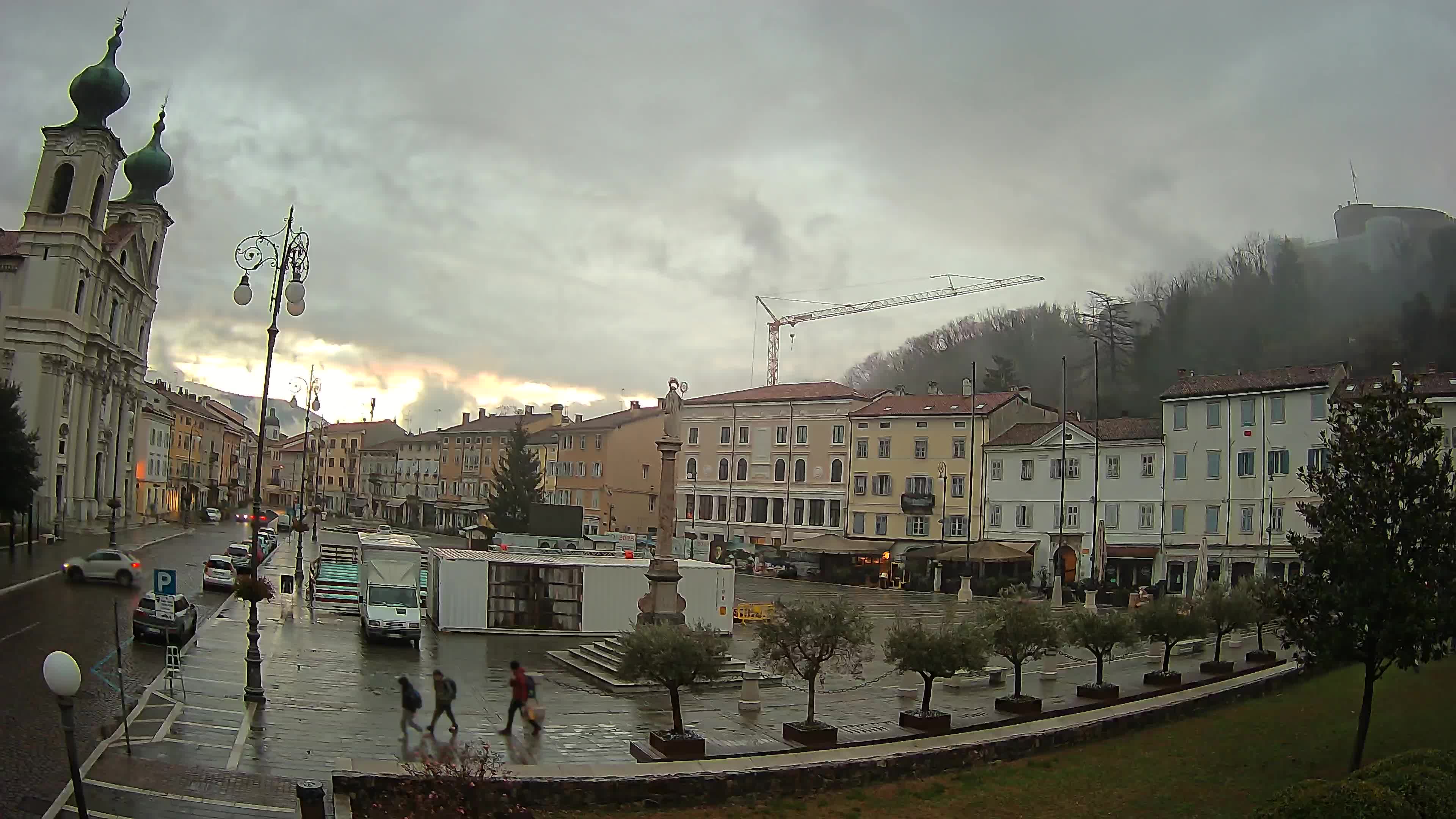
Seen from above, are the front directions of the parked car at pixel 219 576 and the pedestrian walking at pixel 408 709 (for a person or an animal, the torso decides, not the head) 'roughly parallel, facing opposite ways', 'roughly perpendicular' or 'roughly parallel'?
roughly perpendicular

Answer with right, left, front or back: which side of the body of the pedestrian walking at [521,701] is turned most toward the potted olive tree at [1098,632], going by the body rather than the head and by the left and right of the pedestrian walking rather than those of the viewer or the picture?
back

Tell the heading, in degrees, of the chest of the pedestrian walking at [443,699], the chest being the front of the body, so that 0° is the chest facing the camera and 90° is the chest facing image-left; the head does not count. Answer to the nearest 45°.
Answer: approximately 90°

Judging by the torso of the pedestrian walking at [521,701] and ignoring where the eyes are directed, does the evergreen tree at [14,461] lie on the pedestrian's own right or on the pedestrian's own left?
on the pedestrian's own right

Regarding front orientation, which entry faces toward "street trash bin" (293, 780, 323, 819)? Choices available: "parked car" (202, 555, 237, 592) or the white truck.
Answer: the white truck

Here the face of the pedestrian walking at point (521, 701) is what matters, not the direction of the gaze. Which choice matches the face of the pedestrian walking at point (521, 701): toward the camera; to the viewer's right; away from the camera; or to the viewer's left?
to the viewer's left

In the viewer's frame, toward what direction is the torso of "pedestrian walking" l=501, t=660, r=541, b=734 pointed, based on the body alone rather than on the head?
to the viewer's left

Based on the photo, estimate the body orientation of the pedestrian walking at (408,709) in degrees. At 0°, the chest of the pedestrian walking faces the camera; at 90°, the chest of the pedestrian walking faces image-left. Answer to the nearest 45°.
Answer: approximately 90°

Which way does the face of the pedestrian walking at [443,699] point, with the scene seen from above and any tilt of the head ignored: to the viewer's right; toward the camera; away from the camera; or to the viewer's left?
to the viewer's left
